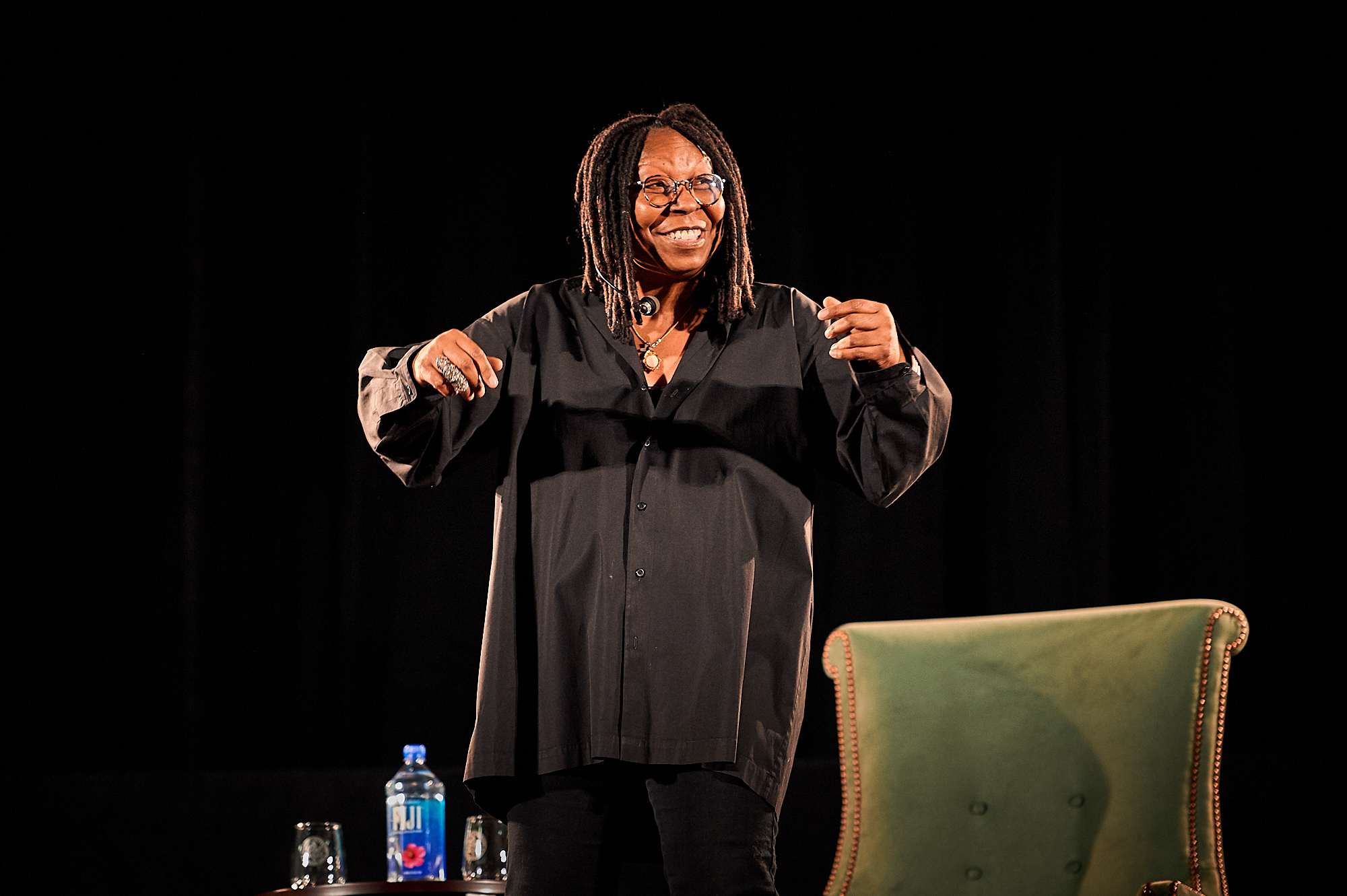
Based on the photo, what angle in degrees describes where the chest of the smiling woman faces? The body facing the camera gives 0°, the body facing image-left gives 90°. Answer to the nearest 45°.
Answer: approximately 0°

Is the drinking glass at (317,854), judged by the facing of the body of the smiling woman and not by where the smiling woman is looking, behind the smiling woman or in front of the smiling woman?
behind

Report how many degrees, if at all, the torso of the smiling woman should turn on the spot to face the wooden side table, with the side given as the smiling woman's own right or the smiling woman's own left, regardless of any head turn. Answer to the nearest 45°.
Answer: approximately 135° to the smiling woman's own right
